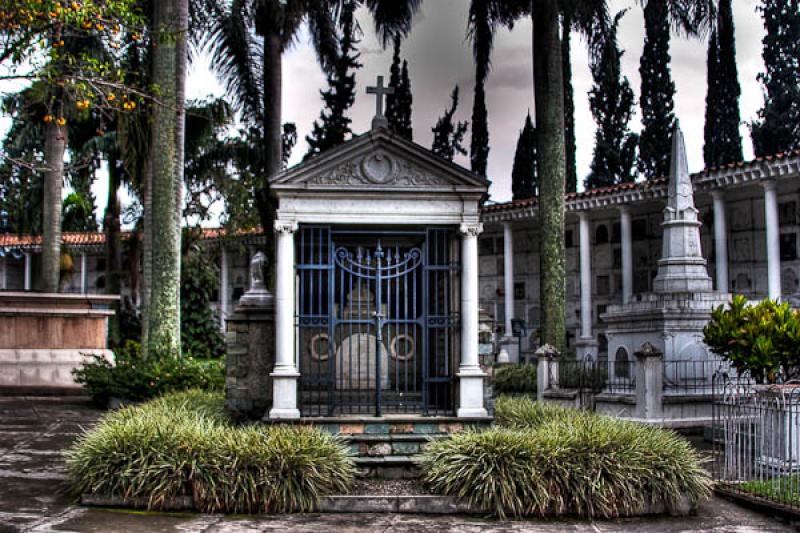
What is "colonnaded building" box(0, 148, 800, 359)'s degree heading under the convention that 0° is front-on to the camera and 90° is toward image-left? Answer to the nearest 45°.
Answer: approximately 45°

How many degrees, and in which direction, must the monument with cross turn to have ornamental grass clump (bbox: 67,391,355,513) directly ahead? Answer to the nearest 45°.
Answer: approximately 45° to its right

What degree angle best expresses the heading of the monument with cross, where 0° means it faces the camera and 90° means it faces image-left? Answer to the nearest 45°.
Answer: approximately 0°

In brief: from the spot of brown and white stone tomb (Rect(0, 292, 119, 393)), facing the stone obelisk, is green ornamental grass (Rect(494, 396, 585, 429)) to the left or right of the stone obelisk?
right

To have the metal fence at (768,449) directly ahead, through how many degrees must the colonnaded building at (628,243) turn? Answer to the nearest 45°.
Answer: approximately 45° to its left

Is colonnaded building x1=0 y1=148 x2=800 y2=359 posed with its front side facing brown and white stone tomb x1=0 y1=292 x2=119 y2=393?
yes

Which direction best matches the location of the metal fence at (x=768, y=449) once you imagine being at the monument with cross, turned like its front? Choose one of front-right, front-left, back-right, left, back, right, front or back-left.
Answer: left

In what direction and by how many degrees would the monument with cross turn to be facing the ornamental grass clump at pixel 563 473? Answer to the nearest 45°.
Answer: approximately 45° to its left

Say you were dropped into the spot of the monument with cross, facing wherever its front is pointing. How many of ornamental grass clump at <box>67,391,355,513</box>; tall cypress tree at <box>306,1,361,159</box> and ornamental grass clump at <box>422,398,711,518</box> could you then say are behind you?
1

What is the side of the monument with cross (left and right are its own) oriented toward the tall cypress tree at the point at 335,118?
back

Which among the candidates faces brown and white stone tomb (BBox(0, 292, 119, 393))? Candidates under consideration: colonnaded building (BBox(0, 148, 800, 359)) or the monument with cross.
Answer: the colonnaded building

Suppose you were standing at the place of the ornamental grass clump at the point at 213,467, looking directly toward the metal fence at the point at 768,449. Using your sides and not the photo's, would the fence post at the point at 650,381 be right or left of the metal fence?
left

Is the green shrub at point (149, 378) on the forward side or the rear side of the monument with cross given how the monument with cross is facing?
on the rear side

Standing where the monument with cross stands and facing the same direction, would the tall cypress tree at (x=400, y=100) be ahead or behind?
behind
